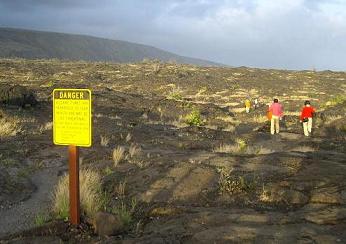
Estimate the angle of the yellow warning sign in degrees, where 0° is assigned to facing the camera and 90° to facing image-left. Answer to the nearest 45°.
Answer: approximately 0°

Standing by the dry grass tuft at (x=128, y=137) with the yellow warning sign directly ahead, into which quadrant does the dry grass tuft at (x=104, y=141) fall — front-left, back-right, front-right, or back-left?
front-right

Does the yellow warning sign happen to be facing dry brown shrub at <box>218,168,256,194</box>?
no

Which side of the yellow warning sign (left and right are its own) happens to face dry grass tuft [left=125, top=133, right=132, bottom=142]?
back

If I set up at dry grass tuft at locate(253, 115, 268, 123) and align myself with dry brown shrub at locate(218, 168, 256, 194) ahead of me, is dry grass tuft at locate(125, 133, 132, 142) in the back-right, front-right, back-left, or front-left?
front-right

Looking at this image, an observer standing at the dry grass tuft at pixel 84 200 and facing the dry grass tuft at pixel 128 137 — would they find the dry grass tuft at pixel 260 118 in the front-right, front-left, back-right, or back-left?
front-right

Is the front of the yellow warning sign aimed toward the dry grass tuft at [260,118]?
no

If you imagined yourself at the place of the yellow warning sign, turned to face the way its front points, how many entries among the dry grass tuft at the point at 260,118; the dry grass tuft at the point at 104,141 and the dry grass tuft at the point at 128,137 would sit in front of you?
0
